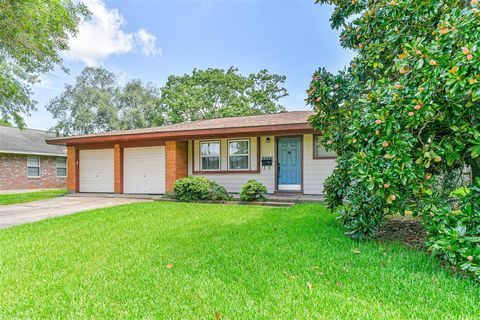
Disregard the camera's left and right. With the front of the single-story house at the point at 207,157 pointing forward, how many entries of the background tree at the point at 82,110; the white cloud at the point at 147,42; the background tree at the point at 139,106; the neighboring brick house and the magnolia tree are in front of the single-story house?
1

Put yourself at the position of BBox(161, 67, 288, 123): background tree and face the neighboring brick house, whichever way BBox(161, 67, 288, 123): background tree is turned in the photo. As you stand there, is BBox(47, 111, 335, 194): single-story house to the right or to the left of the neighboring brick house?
left

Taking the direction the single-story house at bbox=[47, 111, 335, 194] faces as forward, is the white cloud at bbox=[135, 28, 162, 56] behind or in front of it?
behind

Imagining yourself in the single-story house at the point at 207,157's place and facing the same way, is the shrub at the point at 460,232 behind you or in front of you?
in front

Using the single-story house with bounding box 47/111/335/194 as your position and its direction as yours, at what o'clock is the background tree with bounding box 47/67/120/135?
The background tree is roughly at 5 o'clock from the single-story house.

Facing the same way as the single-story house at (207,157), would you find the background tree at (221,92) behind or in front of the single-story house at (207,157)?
behind

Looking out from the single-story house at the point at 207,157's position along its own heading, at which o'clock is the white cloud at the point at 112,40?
The white cloud is roughly at 5 o'clock from the single-story house.

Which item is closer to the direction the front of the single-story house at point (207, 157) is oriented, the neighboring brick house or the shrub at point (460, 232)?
the shrub

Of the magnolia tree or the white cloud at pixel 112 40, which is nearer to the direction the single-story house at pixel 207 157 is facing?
the magnolia tree

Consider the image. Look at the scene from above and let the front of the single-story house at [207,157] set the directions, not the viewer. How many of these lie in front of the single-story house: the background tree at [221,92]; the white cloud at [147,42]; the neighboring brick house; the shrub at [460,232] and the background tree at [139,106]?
1

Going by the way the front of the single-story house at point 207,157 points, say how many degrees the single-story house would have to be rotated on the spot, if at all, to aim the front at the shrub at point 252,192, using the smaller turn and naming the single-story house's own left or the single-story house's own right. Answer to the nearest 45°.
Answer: approximately 45° to the single-story house's own left

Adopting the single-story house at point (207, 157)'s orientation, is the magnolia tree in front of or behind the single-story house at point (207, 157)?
in front

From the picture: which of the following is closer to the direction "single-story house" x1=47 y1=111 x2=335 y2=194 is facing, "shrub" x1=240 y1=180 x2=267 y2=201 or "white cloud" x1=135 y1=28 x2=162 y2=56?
the shrub

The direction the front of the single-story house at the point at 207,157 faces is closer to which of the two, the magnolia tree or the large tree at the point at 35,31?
the magnolia tree

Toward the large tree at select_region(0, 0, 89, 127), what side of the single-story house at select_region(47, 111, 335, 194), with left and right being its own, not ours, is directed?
right

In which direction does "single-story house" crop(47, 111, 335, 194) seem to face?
toward the camera
